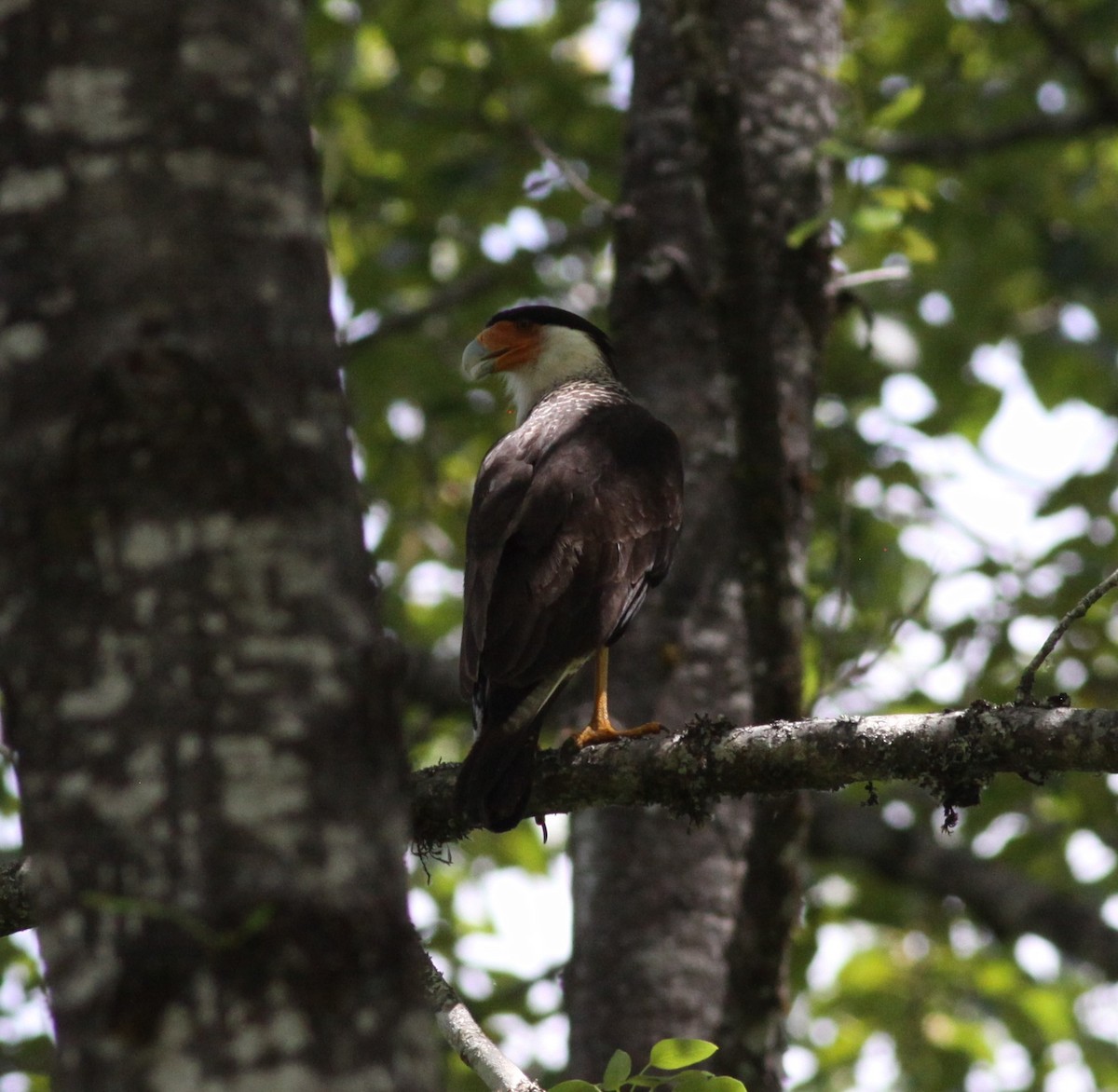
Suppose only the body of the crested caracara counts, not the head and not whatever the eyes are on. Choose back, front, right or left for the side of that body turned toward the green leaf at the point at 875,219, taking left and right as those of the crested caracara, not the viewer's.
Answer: front

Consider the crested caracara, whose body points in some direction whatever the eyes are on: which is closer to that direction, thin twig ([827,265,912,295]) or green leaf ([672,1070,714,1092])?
the thin twig

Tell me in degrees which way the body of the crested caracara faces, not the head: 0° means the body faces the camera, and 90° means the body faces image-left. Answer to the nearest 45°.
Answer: approximately 225°

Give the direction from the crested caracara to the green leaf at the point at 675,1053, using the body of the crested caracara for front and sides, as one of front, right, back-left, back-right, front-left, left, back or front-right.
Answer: back-right

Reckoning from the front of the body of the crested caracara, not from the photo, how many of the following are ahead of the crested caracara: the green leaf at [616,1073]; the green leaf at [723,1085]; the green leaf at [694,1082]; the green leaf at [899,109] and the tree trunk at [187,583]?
1

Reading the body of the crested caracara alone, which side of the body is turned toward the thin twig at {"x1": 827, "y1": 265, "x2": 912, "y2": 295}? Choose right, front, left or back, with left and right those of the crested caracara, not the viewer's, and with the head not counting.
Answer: front

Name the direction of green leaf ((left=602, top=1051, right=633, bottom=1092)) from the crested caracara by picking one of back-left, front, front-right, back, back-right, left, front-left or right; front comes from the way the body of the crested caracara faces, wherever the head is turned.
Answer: back-right

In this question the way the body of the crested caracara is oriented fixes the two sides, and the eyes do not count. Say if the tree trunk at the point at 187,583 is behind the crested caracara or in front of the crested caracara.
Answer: behind

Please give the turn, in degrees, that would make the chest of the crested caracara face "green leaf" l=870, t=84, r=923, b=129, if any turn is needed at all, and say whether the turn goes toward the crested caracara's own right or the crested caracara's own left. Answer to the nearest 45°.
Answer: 0° — it already faces it
